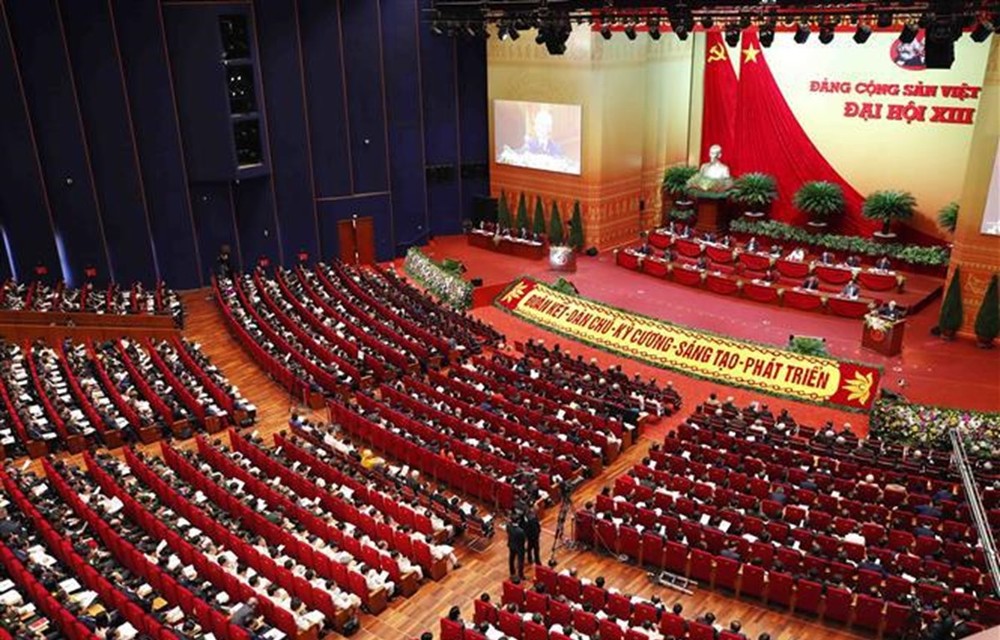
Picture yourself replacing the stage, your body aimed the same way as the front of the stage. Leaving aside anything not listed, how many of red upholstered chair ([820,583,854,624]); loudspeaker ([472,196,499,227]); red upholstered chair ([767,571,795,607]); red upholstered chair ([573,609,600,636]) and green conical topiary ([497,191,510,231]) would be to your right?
2

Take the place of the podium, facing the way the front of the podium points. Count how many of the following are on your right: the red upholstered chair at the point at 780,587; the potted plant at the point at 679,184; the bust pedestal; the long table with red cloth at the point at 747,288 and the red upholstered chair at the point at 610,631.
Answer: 3

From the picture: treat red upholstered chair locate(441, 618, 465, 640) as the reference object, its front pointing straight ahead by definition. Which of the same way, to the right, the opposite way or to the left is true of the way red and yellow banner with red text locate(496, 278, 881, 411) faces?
the opposite way

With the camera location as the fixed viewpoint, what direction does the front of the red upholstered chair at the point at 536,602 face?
facing away from the viewer and to the right of the viewer

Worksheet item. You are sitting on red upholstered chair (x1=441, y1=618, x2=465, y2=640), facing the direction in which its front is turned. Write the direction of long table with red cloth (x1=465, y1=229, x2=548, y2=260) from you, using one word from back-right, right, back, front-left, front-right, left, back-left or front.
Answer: front-left

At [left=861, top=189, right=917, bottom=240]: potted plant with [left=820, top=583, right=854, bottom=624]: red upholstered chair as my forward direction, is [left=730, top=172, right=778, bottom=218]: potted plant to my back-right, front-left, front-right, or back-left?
back-right

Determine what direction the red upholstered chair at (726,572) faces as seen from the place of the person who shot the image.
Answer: facing away from the viewer and to the right of the viewer

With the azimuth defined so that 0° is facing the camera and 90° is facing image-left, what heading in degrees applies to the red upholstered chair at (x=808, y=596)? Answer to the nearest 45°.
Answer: approximately 225°

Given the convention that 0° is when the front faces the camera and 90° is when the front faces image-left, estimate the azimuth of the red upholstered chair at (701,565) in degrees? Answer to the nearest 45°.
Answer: approximately 225°

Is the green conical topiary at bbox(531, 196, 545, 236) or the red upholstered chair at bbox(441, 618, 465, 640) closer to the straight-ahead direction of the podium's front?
the red upholstered chair

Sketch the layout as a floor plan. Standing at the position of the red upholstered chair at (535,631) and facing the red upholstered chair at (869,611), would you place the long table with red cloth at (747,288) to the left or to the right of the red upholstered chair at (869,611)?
left

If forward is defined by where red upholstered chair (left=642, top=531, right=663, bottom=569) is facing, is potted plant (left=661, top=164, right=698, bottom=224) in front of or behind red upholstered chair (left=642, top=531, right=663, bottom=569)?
in front

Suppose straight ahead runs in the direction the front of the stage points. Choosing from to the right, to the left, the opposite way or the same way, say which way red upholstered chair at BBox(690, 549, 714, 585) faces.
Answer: the opposite way
